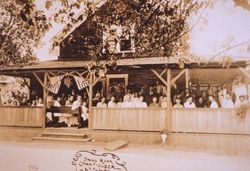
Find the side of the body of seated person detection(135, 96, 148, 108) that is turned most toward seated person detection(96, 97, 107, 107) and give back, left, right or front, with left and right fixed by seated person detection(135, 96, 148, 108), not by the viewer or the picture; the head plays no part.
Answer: right

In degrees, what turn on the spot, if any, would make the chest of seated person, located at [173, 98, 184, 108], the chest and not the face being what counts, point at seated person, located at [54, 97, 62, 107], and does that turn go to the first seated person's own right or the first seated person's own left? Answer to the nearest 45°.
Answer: approximately 90° to the first seated person's own right

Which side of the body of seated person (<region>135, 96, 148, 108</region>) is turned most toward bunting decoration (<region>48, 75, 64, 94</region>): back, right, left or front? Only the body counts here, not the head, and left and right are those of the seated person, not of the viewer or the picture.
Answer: right

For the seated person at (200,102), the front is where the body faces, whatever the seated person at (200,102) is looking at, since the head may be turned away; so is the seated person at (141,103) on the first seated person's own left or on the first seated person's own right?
on the first seated person's own right

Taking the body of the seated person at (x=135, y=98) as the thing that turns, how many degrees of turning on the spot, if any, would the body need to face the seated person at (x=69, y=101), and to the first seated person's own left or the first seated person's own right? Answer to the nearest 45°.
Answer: approximately 90° to the first seated person's own right

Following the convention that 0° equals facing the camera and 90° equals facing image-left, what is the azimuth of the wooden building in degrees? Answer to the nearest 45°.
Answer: approximately 0°
